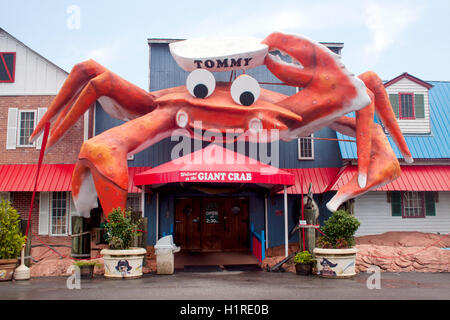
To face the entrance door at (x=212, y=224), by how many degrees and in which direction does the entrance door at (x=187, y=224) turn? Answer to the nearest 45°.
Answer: approximately 90° to its left

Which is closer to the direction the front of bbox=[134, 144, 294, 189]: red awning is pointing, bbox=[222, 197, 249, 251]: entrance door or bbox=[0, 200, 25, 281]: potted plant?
the potted plant

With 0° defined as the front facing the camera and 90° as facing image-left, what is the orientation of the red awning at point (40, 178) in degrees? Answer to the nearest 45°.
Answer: approximately 0°

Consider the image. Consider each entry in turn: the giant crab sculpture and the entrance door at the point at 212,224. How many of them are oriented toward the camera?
2

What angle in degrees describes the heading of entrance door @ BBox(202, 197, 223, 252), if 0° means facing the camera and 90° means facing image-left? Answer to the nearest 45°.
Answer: approximately 0°

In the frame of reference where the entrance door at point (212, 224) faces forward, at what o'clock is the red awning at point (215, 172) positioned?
The red awning is roughly at 12 o'clock from the entrance door.

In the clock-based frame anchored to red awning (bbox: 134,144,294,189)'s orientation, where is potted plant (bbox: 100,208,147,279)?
The potted plant is roughly at 2 o'clock from the red awning.

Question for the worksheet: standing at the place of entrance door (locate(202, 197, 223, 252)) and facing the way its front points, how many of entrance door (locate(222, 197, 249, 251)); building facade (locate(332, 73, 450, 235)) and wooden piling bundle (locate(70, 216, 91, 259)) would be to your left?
2

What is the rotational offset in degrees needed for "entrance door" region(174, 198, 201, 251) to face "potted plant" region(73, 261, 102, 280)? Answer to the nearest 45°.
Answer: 0° — it already faces it
